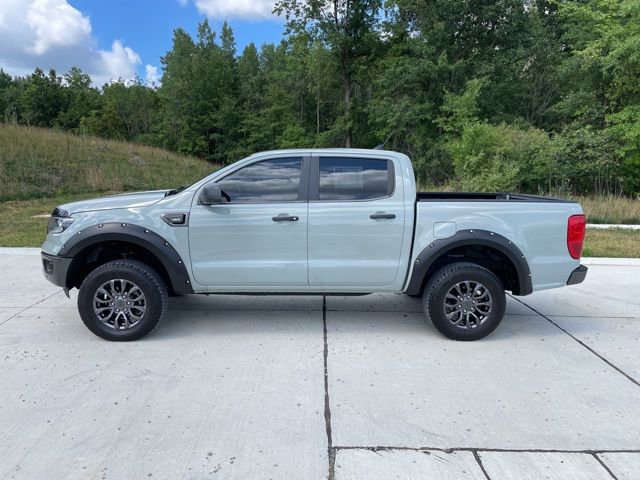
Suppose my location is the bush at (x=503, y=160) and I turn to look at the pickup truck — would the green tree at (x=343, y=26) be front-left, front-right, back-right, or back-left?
back-right

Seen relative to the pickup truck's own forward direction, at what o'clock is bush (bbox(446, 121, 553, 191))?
The bush is roughly at 4 o'clock from the pickup truck.

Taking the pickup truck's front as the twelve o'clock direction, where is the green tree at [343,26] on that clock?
The green tree is roughly at 3 o'clock from the pickup truck.

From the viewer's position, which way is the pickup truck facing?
facing to the left of the viewer
